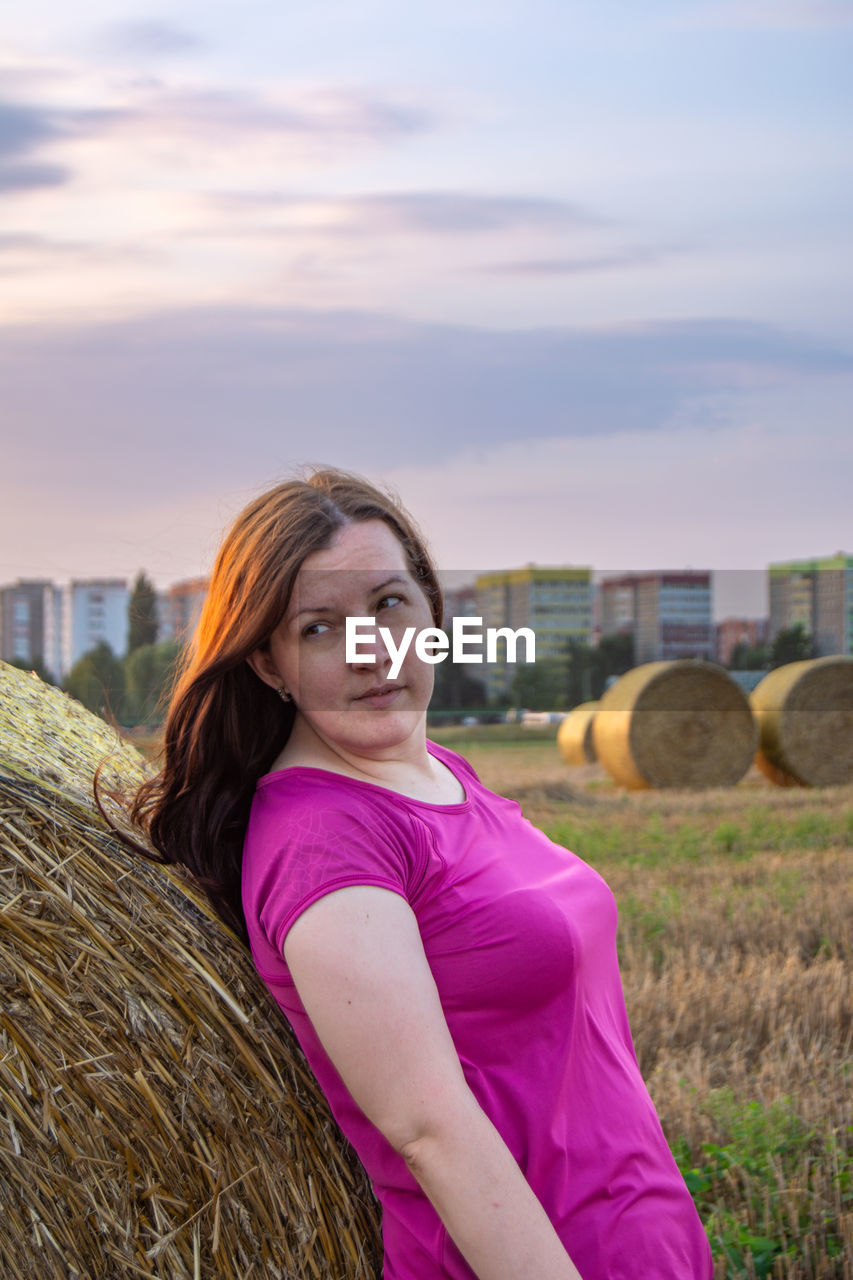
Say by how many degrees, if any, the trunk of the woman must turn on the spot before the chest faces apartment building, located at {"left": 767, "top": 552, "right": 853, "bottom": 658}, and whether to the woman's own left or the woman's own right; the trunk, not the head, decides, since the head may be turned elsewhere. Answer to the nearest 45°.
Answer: approximately 135° to the woman's own left

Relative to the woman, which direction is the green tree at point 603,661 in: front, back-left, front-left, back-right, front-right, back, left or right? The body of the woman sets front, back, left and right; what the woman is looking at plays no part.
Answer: back-left

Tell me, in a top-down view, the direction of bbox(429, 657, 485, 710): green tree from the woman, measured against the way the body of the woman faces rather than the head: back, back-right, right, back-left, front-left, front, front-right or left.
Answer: back-left

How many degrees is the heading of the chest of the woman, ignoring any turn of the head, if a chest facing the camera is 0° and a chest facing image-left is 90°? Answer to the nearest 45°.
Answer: approximately 315°

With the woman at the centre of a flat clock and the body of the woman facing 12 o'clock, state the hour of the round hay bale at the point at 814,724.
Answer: The round hay bale is roughly at 8 o'clock from the woman.

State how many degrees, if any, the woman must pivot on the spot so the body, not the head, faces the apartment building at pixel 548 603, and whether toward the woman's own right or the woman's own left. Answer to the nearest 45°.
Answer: approximately 135° to the woman's own left

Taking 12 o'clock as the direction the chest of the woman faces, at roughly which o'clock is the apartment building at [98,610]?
The apartment building is roughly at 7 o'clock from the woman.

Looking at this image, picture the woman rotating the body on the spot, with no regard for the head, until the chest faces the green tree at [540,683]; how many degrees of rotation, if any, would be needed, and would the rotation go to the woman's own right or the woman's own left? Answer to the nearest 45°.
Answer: approximately 135° to the woman's own left

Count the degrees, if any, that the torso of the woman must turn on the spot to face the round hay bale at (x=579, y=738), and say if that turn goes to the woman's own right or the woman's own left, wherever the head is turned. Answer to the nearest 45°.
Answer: approximately 135° to the woman's own left
